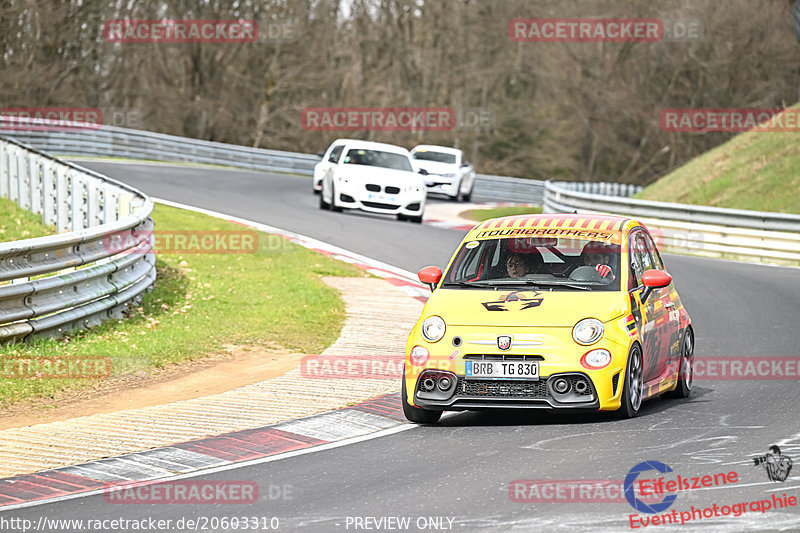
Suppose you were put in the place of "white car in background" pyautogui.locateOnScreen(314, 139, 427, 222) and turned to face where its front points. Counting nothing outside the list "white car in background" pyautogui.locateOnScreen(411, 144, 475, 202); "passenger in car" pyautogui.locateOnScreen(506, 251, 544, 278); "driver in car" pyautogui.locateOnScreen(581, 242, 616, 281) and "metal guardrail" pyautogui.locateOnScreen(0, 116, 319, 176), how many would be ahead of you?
2

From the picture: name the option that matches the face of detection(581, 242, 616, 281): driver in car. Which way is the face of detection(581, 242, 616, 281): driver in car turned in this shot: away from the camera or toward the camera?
toward the camera

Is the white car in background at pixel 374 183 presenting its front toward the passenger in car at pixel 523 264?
yes

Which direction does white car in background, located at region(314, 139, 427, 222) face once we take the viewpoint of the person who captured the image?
facing the viewer

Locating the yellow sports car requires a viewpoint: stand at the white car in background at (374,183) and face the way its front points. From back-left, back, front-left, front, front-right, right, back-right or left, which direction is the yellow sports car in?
front

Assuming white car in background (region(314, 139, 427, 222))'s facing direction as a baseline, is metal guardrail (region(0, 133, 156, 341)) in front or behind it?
in front

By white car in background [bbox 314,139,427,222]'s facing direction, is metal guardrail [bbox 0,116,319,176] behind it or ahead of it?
behind

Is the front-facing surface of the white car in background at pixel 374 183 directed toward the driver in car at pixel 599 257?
yes

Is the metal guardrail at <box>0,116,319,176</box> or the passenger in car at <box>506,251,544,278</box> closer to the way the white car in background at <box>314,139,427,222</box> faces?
the passenger in car

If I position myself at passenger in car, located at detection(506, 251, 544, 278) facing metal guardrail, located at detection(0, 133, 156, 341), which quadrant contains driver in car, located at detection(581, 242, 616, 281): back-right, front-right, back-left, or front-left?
back-right

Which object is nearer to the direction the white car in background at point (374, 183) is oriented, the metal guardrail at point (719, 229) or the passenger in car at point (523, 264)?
the passenger in car

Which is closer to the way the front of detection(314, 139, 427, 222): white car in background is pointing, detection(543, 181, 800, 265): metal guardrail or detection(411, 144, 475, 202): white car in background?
the metal guardrail

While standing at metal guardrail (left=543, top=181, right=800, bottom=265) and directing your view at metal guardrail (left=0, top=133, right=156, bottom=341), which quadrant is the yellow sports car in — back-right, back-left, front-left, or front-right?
front-left
